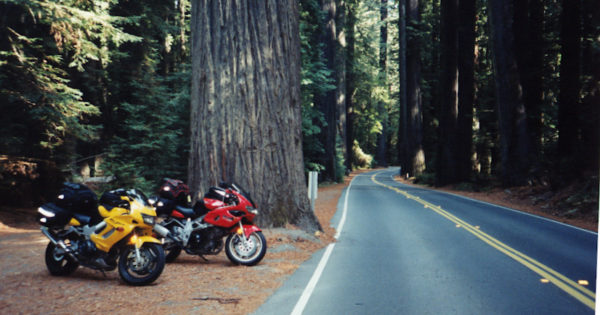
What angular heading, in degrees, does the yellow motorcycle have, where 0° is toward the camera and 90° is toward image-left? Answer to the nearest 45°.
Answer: approximately 315°

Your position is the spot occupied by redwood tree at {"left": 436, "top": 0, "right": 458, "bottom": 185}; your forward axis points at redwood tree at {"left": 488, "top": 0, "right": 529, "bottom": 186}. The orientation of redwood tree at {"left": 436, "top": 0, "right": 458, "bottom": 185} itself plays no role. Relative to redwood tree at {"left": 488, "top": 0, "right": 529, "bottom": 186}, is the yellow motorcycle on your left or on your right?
right

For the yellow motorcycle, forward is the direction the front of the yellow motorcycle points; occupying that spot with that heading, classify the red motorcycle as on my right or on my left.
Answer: on my left

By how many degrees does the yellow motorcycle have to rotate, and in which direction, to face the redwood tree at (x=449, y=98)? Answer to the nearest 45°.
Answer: approximately 90° to its left
